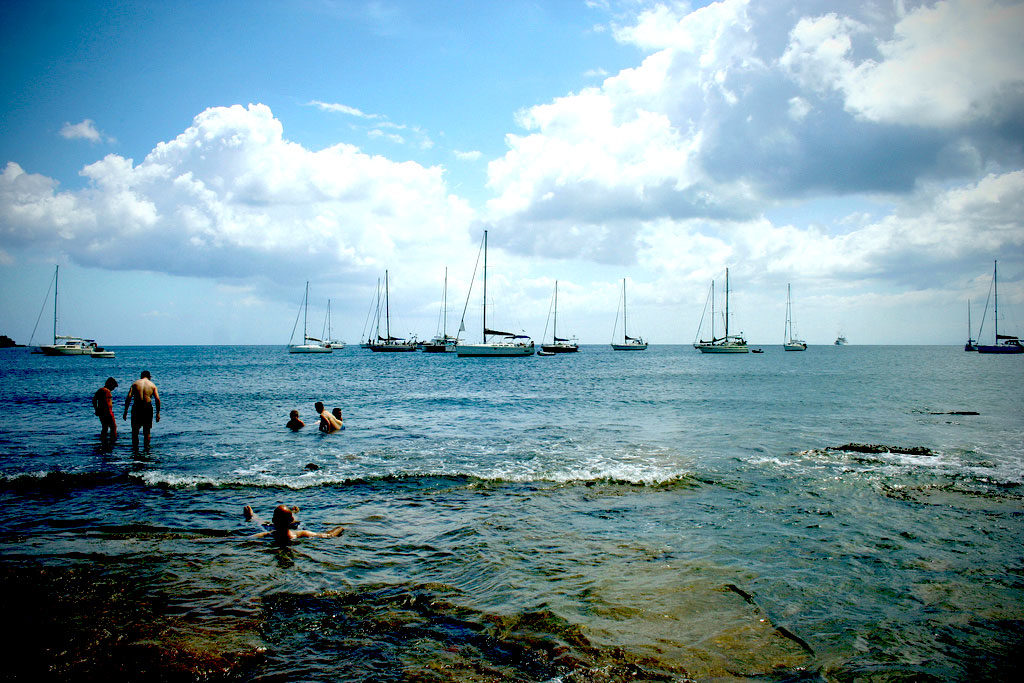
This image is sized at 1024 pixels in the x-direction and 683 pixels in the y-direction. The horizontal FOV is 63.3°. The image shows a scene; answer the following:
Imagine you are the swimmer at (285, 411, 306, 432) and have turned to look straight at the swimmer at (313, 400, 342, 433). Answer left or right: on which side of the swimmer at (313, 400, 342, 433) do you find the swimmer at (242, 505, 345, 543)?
right

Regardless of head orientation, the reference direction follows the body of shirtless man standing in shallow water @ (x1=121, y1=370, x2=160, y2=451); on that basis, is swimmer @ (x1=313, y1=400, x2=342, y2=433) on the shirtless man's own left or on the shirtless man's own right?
on the shirtless man's own right

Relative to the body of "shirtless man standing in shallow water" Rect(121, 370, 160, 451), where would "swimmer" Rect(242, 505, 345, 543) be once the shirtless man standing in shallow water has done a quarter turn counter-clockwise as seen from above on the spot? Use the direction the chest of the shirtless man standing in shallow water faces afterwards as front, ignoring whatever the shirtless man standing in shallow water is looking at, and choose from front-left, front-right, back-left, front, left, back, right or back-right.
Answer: left

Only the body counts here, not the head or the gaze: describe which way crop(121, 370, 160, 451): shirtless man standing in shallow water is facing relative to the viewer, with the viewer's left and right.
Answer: facing away from the viewer

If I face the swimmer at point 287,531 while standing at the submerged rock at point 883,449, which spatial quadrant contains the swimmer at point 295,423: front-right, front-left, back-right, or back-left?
front-right
